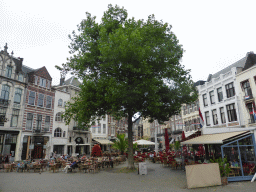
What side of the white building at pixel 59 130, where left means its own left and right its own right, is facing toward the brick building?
right

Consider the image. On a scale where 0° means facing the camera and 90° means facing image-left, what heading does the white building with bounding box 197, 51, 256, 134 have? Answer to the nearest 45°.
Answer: approximately 45°

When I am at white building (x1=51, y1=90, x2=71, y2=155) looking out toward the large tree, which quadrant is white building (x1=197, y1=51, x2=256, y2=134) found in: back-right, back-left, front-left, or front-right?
front-left

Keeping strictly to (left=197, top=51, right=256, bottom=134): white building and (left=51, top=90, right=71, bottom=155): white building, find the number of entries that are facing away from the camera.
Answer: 0

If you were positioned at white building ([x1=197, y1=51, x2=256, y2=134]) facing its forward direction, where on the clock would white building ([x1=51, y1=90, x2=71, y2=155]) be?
white building ([x1=51, y1=90, x2=71, y2=155]) is roughly at 1 o'clock from white building ([x1=197, y1=51, x2=256, y2=134]).

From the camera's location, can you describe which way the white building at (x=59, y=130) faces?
facing the viewer and to the right of the viewer

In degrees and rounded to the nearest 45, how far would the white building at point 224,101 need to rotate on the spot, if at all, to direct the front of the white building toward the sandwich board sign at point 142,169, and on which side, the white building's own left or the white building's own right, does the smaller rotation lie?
approximately 45° to the white building's own left

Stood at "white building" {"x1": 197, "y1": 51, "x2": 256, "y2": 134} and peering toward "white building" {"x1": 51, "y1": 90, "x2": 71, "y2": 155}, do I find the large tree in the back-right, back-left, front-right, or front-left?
front-left

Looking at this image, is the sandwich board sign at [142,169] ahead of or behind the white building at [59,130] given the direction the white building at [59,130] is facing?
ahead

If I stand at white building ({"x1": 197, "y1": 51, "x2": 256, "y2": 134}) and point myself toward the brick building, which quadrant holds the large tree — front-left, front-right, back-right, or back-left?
front-left

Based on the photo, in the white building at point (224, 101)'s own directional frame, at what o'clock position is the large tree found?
The large tree is roughly at 11 o'clock from the white building.

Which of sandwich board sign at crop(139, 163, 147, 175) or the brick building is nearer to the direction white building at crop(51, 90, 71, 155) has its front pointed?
the sandwich board sign

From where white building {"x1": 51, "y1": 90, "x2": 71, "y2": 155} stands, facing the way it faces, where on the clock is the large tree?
The large tree is roughly at 1 o'clock from the white building.

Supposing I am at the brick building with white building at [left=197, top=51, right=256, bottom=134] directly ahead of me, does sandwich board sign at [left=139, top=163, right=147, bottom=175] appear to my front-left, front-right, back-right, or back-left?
front-right
